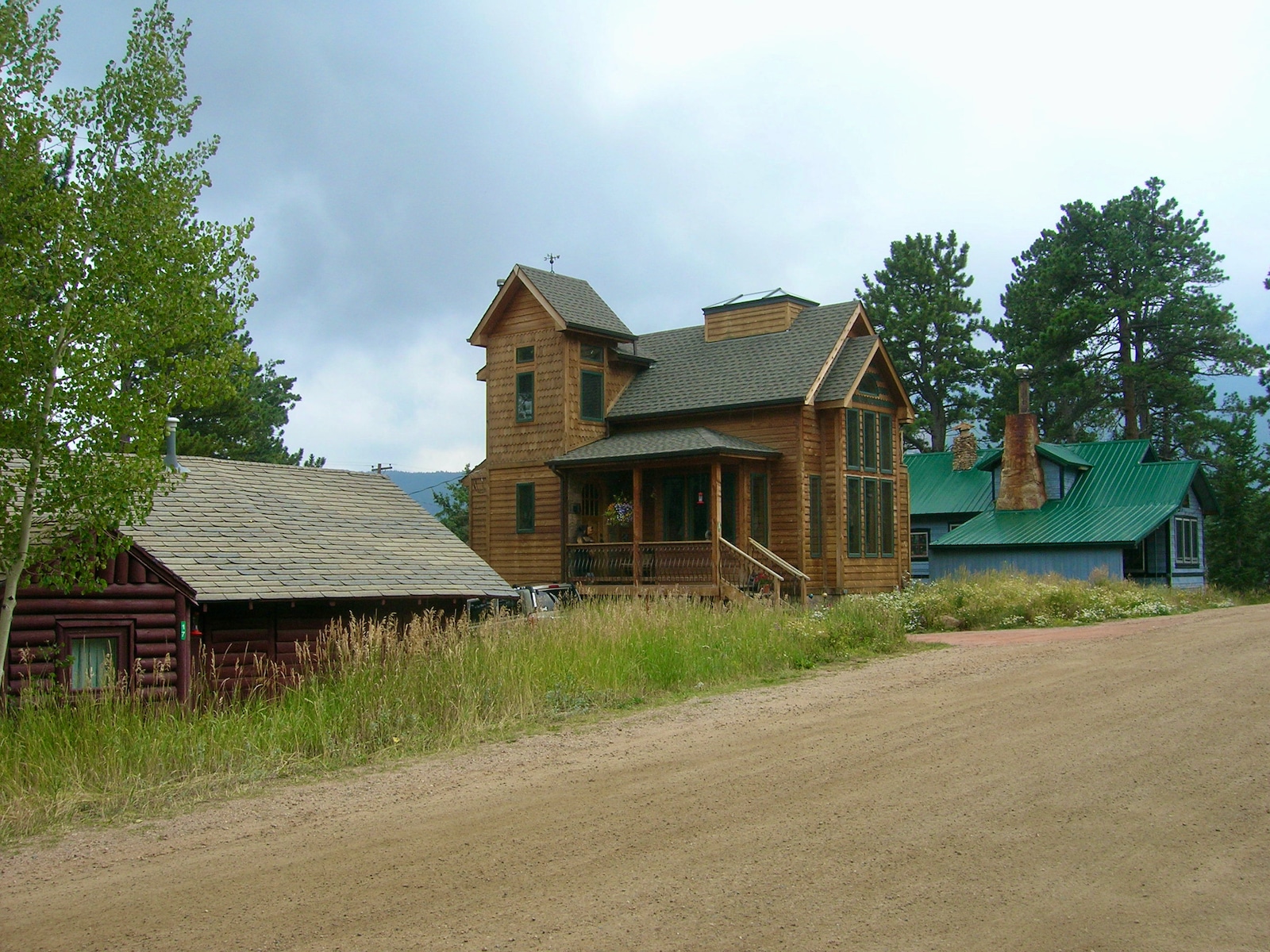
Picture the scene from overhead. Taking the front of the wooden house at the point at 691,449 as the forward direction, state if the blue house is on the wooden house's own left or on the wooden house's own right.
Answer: on the wooden house's own left
